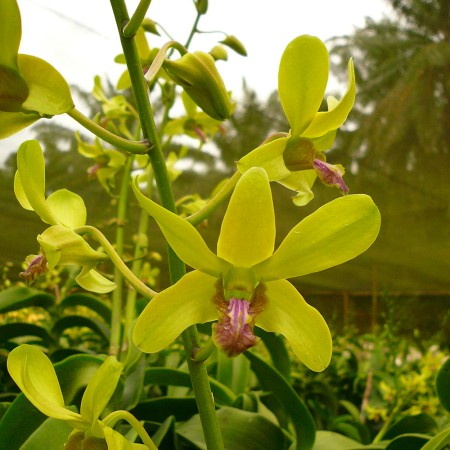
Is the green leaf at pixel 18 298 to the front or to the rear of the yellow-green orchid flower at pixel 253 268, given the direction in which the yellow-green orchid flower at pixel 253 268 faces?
to the rear

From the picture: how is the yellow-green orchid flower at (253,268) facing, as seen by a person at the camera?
facing the viewer

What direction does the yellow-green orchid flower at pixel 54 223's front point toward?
to the viewer's left

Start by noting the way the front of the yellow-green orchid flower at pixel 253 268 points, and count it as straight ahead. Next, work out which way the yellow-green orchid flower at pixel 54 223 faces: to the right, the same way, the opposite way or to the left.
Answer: to the right

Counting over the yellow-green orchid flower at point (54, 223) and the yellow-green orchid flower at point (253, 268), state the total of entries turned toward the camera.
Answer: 1

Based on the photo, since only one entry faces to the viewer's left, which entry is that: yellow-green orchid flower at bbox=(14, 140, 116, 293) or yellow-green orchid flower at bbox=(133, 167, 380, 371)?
yellow-green orchid flower at bbox=(14, 140, 116, 293)
